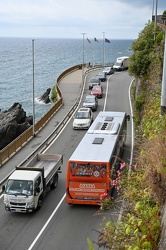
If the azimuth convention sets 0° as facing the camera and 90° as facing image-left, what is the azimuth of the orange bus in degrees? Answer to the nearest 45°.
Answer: approximately 180°

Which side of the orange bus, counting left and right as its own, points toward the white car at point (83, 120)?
front

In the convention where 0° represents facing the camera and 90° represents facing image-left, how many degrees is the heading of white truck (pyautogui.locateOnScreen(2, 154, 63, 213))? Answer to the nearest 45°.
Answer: approximately 45°

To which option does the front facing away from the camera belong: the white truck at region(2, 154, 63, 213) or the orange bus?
the orange bus

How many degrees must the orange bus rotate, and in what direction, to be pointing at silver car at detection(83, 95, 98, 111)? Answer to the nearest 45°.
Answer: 0° — it already faces it

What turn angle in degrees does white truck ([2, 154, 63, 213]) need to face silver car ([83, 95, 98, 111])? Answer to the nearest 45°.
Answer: approximately 135° to its right

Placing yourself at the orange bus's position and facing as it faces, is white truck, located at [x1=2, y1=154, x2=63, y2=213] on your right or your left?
on your left

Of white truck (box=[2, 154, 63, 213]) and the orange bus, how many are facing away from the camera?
1

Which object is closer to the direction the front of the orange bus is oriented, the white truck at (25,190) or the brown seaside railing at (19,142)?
the brown seaside railing

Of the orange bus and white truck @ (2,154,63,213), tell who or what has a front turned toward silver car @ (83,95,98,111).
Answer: the orange bus

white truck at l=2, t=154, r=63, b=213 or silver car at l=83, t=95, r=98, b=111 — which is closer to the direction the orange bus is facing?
the silver car

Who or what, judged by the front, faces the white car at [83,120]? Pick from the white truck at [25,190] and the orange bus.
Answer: the orange bus
